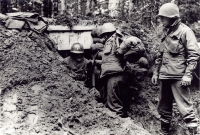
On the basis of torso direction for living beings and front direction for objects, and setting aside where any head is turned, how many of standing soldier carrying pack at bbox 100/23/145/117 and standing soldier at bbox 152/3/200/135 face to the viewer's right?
0

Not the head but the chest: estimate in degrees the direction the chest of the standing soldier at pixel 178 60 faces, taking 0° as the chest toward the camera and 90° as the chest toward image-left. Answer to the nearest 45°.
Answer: approximately 45°

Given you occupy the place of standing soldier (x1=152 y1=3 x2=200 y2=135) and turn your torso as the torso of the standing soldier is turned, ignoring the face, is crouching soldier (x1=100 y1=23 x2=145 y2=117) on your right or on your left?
on your right
